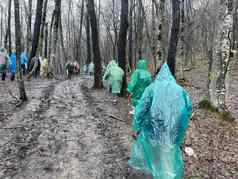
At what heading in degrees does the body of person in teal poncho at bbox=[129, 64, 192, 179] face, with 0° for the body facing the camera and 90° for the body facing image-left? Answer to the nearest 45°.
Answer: approximately 180°

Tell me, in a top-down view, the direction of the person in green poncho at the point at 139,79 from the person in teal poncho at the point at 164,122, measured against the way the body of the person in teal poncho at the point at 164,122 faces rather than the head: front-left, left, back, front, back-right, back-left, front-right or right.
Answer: front

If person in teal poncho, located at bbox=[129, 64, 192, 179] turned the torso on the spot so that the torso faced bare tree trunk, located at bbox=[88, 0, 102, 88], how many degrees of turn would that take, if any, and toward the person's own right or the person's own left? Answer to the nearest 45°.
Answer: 0° — they already face it

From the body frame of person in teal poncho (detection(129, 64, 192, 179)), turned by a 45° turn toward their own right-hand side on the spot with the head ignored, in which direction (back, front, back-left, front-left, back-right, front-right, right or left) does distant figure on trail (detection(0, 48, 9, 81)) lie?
left

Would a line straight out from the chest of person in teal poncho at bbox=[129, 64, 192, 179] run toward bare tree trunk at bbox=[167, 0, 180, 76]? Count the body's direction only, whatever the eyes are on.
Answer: yes

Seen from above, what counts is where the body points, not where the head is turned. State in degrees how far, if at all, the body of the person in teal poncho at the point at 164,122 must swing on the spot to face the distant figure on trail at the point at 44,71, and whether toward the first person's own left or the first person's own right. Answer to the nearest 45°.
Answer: approximately 45° to the first person's own left

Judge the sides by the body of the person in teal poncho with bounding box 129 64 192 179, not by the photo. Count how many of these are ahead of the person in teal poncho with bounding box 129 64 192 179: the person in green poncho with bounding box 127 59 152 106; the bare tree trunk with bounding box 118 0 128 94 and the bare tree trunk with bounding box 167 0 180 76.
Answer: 3

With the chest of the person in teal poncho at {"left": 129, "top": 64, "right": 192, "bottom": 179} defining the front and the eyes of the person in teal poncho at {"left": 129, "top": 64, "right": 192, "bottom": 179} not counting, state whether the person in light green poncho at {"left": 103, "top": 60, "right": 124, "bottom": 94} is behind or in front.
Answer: in front

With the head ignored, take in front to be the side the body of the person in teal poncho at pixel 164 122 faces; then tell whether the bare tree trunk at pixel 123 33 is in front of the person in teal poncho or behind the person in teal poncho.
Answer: in front

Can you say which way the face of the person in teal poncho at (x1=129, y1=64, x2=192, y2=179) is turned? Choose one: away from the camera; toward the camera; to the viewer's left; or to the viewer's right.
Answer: away from the camera
